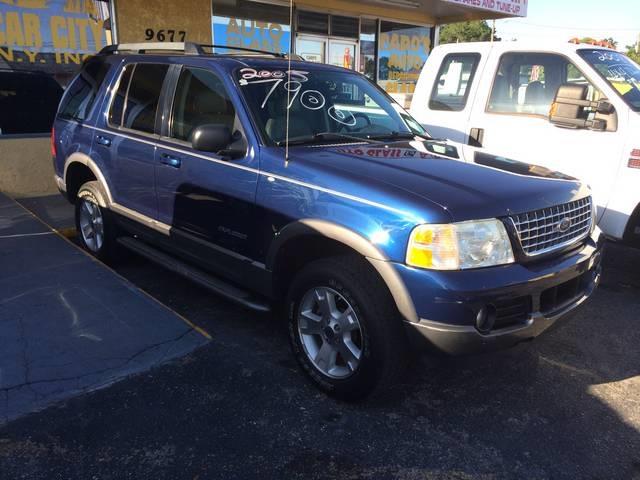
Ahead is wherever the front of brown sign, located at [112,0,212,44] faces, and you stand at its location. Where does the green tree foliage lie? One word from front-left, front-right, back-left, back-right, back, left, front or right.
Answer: back-left

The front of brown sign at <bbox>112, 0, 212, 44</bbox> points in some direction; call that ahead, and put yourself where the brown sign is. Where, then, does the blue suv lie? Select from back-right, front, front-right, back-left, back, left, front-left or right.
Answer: front

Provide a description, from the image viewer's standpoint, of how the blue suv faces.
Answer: facing the viewer and to the right of the viewer

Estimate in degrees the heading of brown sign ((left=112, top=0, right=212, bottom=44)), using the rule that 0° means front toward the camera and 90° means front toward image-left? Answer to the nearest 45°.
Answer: approximately 0°

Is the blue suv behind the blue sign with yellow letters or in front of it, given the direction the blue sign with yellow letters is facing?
in front

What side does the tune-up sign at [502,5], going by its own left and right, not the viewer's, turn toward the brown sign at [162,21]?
right

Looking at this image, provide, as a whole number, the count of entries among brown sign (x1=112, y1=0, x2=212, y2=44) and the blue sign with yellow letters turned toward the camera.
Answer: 2

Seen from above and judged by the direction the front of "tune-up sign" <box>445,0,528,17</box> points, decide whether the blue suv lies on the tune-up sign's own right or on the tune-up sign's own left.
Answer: on the tune-up sign's own right

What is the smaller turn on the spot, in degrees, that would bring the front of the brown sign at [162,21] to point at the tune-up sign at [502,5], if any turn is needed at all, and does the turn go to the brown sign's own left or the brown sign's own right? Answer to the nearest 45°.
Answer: approximately 90° to the brown sign's own left

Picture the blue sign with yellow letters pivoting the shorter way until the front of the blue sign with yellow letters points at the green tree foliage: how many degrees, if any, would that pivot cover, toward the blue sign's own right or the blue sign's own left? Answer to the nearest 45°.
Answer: approximately 135° to the blue sign's own left

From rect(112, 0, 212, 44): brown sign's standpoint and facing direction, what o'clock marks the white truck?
The white truck is roughly at 11 o'clock from the brown sign.

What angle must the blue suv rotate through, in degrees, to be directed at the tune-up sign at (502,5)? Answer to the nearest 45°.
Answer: approximately 135° to its left

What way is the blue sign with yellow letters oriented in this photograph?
toward the camera
